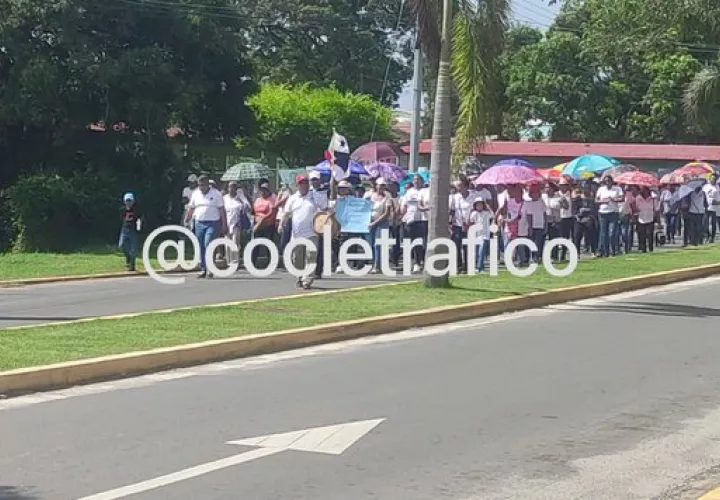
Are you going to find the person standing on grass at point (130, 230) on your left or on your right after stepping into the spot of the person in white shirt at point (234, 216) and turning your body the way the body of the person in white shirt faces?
on your right

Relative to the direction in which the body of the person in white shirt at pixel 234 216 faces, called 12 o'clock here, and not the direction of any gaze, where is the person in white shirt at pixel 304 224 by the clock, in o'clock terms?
the person in white shirt at pixel 304 224 is roughly at 10 o'clock from the person in white shirt at pixel 234 216.

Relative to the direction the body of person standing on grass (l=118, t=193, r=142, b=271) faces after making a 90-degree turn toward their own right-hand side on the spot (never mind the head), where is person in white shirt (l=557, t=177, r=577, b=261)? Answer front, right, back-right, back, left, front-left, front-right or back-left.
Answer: back-right

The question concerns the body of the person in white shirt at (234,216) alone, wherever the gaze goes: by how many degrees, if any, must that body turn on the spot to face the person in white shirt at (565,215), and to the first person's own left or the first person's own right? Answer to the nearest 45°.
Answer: approximately 135° to the first person's own left

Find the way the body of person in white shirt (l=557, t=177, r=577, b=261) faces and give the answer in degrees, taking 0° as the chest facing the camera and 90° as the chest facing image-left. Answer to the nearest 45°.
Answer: approximately 45°
